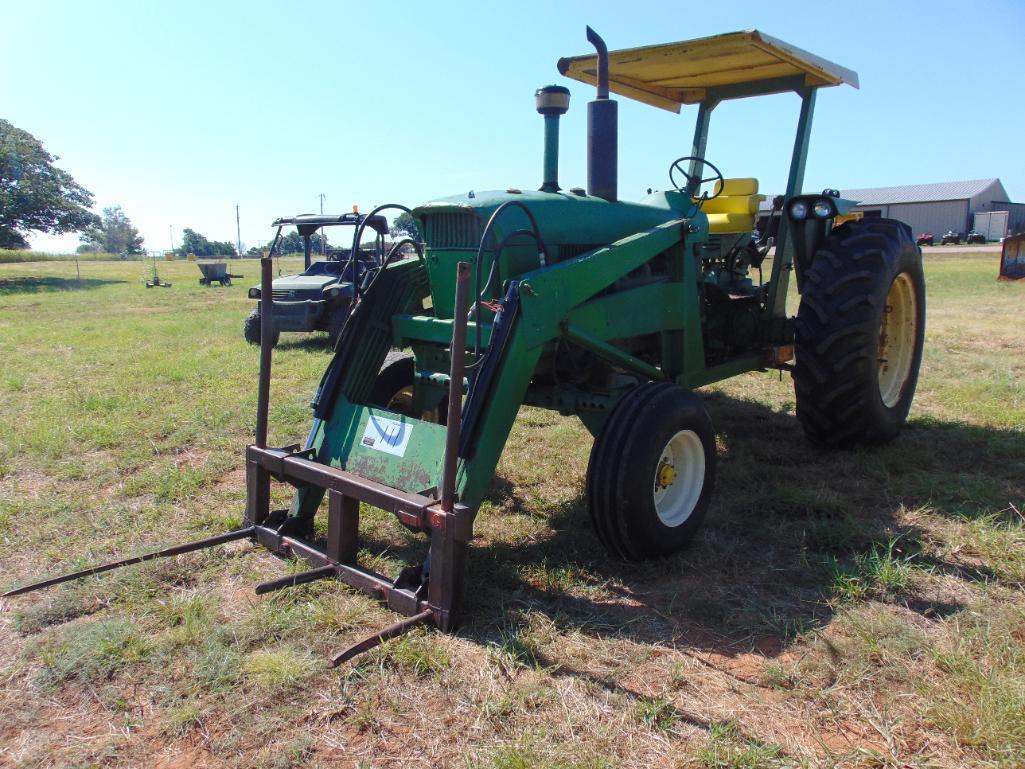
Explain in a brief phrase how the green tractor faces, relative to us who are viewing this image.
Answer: facing the viewer and to the left of the viewer

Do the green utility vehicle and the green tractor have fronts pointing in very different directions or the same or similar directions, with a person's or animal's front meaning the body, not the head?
same or similar directions

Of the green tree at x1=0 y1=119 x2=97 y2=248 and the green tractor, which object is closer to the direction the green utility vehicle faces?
the green tractor

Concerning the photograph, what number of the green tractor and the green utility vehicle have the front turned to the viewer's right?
0

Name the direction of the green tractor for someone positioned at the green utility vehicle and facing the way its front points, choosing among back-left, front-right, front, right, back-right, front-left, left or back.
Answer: front-left

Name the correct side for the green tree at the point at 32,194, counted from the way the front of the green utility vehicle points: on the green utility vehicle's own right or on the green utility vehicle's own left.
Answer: on the green utility vehicle's own right

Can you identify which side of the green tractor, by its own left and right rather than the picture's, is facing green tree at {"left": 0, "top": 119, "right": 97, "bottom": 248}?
right
